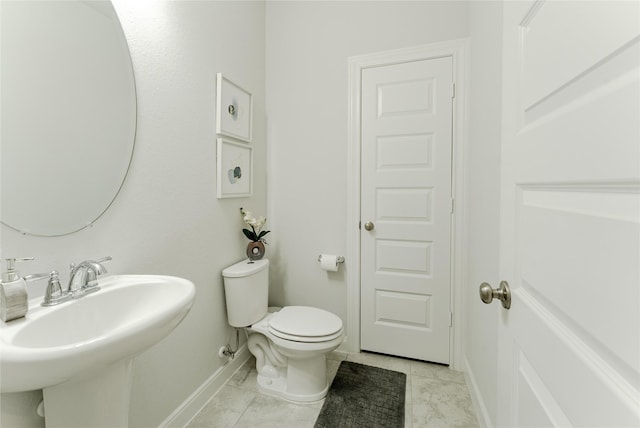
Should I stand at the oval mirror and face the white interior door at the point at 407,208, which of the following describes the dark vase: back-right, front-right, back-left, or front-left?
front-left

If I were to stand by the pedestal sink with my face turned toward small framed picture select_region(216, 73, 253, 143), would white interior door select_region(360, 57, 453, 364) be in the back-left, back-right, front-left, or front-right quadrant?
front-right

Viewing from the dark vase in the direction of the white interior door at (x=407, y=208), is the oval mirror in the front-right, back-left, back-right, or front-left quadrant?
back-right

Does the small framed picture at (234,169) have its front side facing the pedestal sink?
no

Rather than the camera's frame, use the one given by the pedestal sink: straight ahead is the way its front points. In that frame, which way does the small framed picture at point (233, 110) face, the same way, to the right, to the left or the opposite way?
the same way

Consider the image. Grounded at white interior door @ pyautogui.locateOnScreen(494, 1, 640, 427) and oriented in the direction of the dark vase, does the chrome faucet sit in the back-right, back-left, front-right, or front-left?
front-left

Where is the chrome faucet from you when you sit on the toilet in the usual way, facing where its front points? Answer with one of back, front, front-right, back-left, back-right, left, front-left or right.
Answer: right

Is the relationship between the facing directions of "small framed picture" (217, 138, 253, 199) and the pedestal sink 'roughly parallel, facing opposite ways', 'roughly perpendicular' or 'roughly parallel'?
roughly parallel

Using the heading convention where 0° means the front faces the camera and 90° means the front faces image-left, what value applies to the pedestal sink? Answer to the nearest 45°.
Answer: approximately 315°

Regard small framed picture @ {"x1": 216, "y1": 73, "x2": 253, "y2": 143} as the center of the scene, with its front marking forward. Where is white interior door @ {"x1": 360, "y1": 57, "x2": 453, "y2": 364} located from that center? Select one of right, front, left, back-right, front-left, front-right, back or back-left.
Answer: front-left

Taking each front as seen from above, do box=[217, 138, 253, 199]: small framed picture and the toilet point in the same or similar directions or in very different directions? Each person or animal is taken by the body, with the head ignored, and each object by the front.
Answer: same or similar directions

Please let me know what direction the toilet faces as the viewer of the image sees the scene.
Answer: facing the viewer and to the right of the viewer
